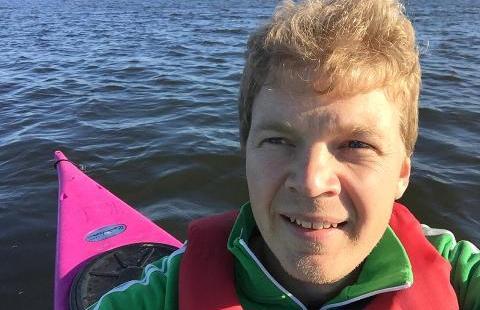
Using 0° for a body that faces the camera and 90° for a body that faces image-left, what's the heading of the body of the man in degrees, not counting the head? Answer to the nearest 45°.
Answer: approximately 0°
